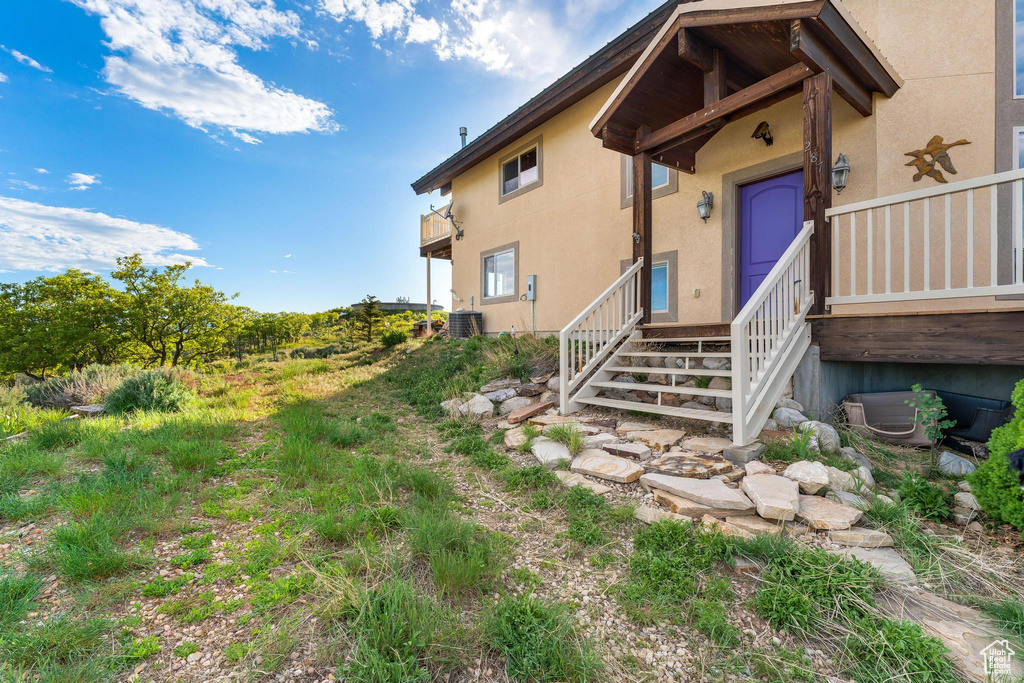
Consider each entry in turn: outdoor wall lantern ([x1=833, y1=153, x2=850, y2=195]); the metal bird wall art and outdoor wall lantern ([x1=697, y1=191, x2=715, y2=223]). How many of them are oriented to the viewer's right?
0

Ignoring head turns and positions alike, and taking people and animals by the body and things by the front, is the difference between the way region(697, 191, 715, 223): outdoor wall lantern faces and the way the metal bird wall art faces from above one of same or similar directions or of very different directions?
same or similar directions

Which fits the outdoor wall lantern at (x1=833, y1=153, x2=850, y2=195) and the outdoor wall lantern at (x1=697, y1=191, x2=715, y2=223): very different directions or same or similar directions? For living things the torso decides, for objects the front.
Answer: same or similar directions

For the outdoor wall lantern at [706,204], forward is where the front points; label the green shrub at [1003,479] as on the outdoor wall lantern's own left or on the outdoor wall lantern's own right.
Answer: on the outdoor wall lantern's own left

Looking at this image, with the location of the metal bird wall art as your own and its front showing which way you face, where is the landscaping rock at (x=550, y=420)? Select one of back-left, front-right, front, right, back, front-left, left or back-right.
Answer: front-right

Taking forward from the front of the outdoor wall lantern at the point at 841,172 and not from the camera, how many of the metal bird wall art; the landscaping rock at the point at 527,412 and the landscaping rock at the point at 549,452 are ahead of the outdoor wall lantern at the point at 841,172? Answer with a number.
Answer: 2

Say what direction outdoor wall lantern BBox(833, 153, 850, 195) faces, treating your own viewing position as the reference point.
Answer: facing the viewer and to the left of the viewer

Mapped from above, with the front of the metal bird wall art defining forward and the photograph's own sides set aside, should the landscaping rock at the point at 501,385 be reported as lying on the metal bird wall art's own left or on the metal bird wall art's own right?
on the metal bird wall art's own right

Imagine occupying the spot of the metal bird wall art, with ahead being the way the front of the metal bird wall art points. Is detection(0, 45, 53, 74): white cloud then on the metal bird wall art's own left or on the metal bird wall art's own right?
on the metal bird wall art's own right
